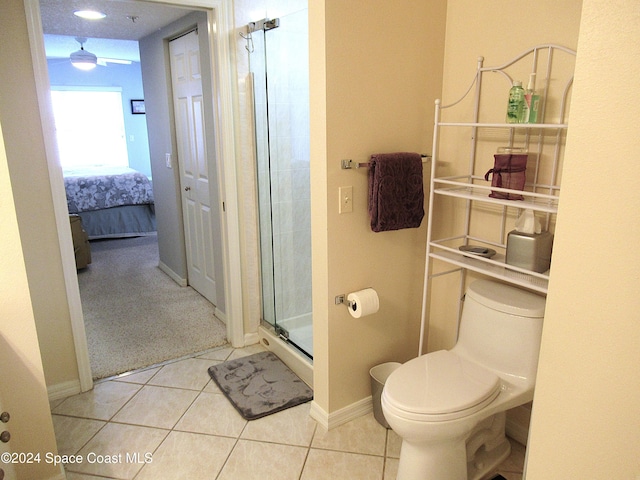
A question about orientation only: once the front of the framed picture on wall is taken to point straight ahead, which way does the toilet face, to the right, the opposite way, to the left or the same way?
to the right

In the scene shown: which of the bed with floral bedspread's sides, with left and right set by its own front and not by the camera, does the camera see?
right

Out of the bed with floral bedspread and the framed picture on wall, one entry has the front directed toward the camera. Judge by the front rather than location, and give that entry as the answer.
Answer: the framed picture on wall

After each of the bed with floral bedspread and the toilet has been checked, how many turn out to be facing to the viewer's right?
1

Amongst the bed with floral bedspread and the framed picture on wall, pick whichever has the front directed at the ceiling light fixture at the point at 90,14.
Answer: the framed picture on wall

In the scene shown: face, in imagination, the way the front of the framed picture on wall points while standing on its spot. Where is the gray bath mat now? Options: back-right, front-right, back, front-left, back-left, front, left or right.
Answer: front

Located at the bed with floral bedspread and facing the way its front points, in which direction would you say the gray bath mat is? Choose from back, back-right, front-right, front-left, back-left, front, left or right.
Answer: right

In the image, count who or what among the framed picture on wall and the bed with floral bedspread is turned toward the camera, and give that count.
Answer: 1

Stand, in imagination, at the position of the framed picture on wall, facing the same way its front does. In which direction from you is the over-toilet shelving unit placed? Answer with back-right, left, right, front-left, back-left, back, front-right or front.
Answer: front

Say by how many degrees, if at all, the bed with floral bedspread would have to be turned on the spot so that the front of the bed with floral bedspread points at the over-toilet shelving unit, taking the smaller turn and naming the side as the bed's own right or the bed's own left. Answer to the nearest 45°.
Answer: approximately 90° to the bed's own right

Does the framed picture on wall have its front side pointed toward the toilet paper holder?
yes

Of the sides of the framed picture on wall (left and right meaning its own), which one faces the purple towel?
front

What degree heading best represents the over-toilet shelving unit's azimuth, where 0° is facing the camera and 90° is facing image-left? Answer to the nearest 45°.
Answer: approximately 45°

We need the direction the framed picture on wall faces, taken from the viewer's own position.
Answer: facing the viewer
